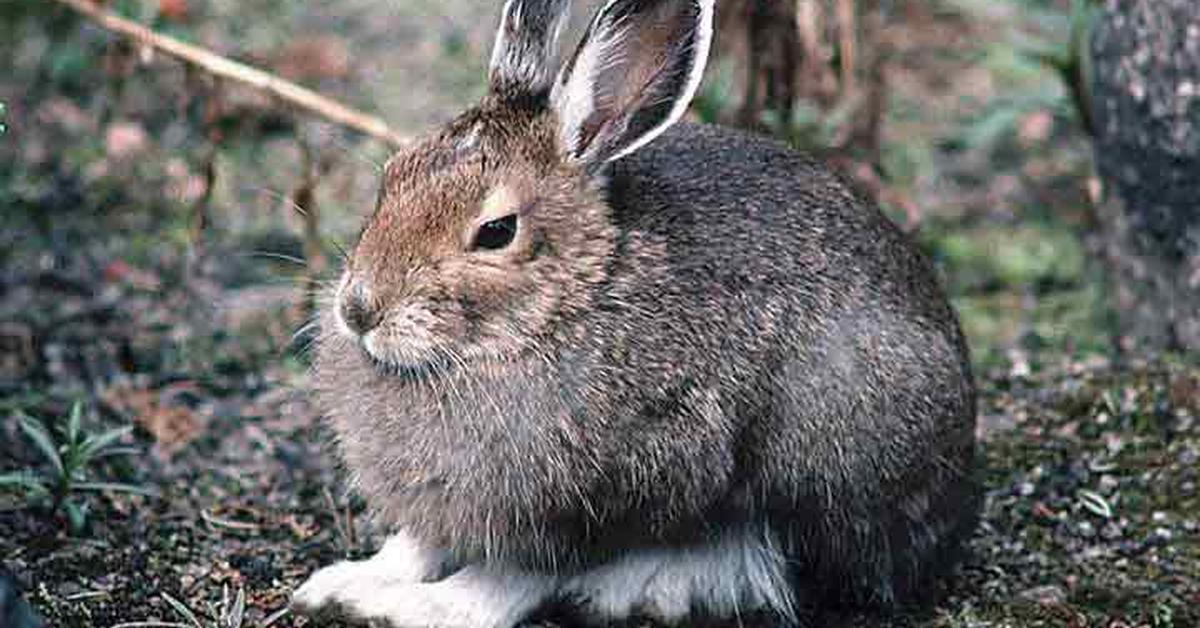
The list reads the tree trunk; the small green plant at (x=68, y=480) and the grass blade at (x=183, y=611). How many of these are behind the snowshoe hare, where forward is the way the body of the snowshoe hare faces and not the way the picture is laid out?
1

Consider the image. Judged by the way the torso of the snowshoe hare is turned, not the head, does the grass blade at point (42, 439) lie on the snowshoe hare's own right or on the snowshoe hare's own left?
on the snowshoe hare's own right

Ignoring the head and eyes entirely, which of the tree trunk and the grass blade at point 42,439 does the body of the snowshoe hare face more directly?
the grass blade

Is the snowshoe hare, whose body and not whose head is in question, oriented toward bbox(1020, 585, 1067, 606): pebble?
no

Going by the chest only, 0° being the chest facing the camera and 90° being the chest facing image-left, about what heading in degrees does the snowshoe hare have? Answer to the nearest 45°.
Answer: approximately 45°

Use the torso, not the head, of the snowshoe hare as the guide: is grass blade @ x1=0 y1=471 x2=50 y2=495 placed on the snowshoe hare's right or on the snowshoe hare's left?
on the snowshoe hare's right

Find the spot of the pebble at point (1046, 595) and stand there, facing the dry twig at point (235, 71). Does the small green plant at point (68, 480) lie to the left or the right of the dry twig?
left

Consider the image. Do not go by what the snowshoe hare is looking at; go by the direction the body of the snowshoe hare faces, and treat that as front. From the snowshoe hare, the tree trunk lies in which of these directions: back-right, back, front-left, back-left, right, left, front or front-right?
back

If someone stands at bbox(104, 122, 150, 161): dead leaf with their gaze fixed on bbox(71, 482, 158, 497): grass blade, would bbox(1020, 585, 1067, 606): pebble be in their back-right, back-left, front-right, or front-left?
front-left

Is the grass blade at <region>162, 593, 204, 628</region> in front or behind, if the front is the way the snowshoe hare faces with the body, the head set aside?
in front

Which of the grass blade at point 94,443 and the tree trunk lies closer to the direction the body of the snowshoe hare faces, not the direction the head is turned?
the grass blade
